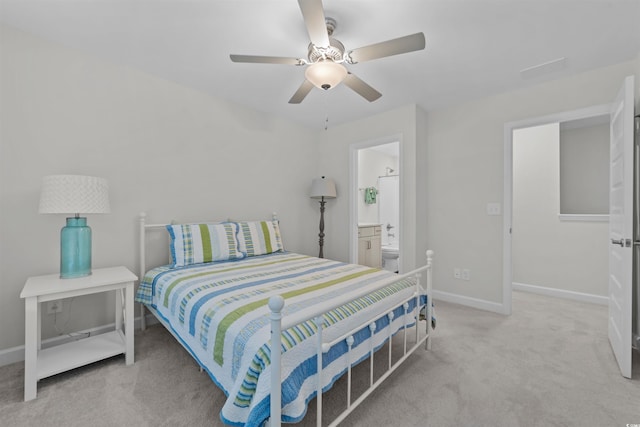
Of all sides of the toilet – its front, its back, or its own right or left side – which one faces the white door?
front

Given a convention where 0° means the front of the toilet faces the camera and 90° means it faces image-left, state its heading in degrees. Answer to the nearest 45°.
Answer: approximately 315°

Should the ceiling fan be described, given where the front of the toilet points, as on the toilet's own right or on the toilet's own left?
on the toilet's own right

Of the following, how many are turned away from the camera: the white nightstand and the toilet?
0

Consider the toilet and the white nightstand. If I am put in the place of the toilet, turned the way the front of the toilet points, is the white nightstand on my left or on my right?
on my right

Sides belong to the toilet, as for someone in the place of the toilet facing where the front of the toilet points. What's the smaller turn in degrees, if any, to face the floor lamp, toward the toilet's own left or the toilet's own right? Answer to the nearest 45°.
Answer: approximately 90° to the toilet's own right

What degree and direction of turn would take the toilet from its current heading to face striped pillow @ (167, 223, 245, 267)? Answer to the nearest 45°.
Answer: approximately 90° to its right

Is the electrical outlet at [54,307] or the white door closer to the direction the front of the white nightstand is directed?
the white door

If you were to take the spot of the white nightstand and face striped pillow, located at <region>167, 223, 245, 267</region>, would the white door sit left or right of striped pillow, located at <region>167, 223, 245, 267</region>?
right
